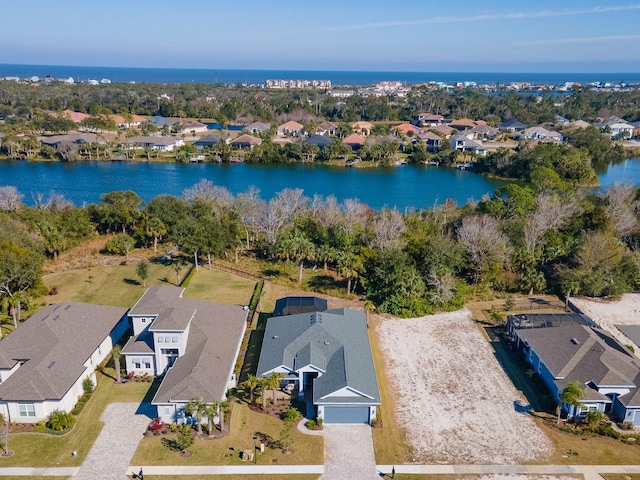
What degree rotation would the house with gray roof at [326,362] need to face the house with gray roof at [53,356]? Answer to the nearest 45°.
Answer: approximately 90° to its right

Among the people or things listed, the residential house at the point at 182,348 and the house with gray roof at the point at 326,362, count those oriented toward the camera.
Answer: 2

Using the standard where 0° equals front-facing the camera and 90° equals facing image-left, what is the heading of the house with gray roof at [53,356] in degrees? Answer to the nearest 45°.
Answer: approximately 45°

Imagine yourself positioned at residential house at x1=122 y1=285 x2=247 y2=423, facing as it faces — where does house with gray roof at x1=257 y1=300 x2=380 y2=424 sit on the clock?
The house with gray roof is roughly at 10 o'clock from the residential house.

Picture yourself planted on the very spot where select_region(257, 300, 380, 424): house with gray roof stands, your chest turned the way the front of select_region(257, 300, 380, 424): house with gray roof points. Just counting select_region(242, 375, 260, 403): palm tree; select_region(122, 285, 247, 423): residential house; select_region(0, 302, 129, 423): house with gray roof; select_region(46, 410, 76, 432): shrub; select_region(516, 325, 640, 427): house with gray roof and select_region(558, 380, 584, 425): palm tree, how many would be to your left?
2

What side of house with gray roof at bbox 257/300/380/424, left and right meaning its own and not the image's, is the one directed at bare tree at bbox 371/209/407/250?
back

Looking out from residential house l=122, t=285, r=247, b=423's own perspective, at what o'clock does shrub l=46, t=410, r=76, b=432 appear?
The shrub is roughly at 2 o'clock from the residential house.

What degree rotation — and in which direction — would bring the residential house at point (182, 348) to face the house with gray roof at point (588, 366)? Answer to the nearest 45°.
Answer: approximately 90° to its left

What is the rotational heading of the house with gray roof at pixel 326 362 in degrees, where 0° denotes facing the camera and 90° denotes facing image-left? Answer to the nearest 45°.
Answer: approximately 0°

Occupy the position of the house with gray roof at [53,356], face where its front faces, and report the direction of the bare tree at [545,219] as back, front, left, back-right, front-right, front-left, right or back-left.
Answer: back-left
